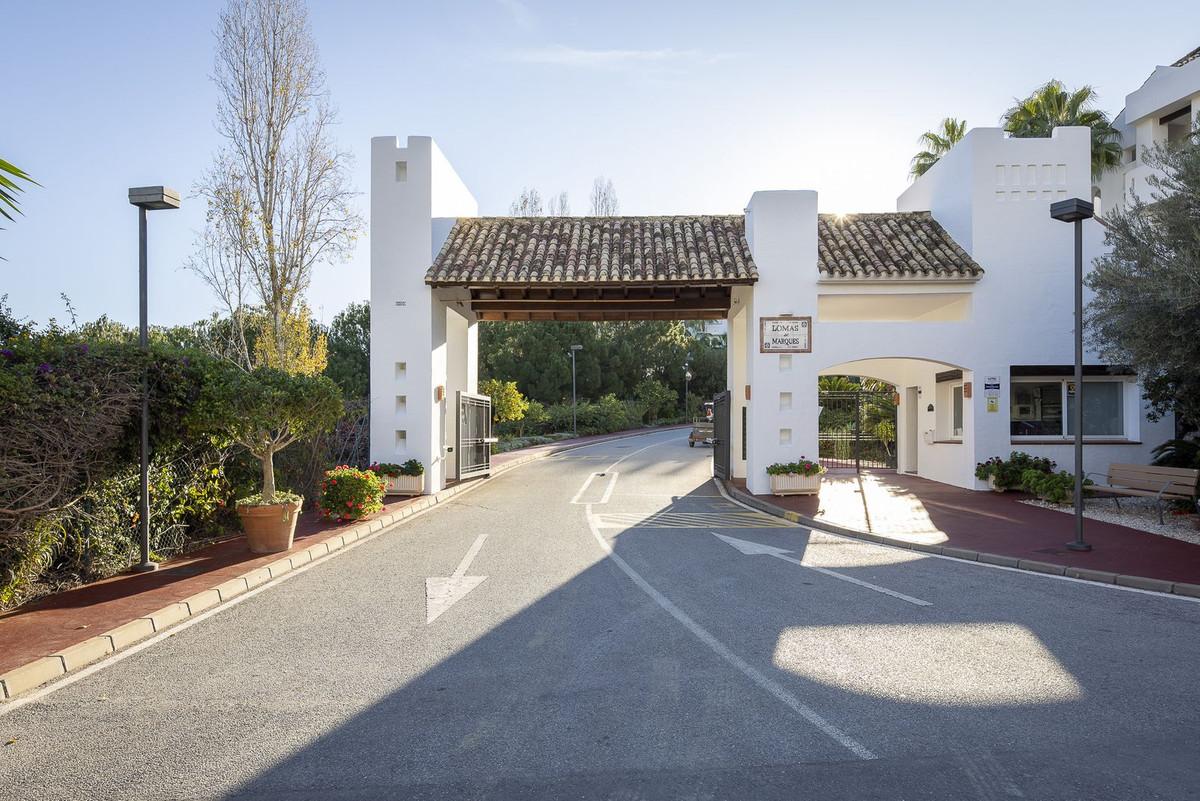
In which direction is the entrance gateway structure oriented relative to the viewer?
toward the camera

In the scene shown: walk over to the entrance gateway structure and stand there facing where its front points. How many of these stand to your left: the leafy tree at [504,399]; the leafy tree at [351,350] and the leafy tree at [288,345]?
0

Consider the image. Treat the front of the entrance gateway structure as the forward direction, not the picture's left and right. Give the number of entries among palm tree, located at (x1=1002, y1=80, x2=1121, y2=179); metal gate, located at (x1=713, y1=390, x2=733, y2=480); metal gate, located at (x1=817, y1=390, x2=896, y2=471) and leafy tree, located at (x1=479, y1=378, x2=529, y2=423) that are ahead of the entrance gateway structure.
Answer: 0

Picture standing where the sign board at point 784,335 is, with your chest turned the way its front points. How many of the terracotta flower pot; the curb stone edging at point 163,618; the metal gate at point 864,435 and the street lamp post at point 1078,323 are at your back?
1

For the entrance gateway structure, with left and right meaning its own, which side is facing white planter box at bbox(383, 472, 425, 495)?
right

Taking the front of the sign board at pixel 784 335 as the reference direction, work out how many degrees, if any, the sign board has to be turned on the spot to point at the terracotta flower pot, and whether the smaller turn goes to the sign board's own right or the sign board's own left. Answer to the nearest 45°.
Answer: approximately 45° to the sign board's own right

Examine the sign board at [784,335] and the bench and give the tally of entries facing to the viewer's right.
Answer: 0

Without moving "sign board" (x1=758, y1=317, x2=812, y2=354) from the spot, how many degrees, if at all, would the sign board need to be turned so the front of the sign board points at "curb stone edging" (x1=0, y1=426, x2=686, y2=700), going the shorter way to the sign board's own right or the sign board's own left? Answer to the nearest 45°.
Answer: approximately 45° to the sign board's own right

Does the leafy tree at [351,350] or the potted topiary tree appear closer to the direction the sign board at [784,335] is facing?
the potted topiary tree

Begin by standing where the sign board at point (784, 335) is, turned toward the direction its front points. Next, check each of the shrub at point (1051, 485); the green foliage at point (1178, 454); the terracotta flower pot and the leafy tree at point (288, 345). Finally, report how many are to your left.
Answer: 2

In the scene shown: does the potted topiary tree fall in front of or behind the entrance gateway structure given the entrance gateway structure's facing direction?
in front

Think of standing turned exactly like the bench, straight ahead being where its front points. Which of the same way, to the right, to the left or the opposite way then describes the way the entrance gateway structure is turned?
to the left

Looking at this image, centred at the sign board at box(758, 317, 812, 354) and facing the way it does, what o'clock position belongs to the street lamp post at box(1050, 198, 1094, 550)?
The street lamp post is roughly at 11 o'clock from the sign board.

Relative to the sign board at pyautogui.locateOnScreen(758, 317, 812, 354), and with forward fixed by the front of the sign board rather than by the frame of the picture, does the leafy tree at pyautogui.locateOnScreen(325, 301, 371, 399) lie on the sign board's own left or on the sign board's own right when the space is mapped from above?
on the sign board's own right

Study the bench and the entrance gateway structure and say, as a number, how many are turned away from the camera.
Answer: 0

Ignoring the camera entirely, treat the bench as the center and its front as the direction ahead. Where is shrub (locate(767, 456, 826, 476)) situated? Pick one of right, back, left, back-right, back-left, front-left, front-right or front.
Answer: front-right

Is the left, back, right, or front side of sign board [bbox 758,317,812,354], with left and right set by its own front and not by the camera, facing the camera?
front

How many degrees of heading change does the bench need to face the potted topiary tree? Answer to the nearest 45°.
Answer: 0° — it already faces it

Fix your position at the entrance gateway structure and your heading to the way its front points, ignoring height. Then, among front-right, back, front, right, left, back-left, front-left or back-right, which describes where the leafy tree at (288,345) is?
right

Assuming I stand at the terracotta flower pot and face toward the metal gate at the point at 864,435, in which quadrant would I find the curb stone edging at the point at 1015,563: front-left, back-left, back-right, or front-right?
front-right

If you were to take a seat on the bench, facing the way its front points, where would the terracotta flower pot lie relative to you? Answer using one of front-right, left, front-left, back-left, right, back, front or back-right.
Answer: front
